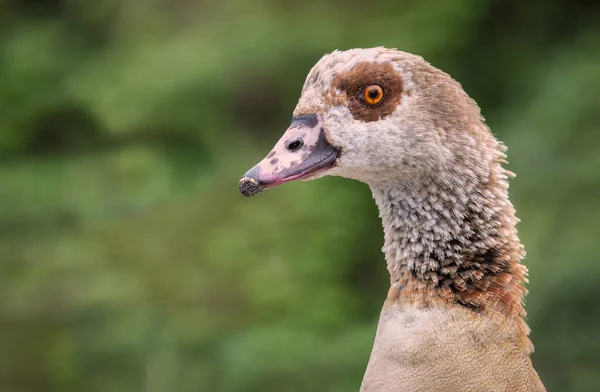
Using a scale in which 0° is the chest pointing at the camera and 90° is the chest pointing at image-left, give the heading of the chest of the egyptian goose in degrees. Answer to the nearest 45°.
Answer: approximately 90°
